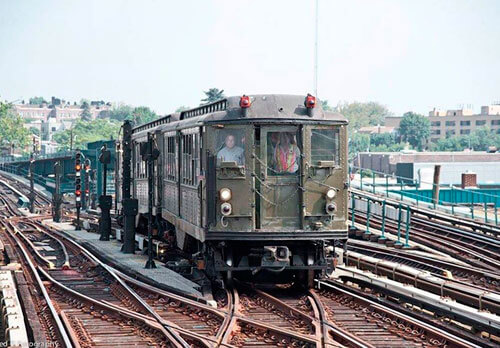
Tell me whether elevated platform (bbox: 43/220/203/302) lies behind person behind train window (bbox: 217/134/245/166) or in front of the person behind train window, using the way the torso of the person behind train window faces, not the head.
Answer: behind

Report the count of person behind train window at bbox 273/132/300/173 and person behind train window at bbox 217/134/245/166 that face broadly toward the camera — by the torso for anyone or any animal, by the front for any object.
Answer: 2

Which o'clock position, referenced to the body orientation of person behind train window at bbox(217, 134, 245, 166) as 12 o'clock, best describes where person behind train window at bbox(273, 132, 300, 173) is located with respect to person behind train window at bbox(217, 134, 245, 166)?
person behind train window at bbox(273, 132, 300, 173) is roughly at 9 o'clock from person behind train window at bbox(217, 134, 245, 166).

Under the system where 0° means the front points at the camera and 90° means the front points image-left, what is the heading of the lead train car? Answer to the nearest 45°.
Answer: approximately 0°

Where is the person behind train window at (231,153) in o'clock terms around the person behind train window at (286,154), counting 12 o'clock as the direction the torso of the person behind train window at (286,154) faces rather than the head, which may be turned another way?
the person behind train window at (231,153) is roughly at 3 o'clock from the person behind train window at (286,154).

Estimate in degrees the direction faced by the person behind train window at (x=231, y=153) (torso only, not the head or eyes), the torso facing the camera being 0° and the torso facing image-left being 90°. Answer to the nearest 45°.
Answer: approximately 0°
